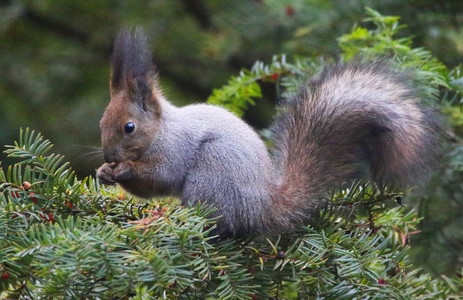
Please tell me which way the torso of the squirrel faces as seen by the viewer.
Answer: to the viewer's left
